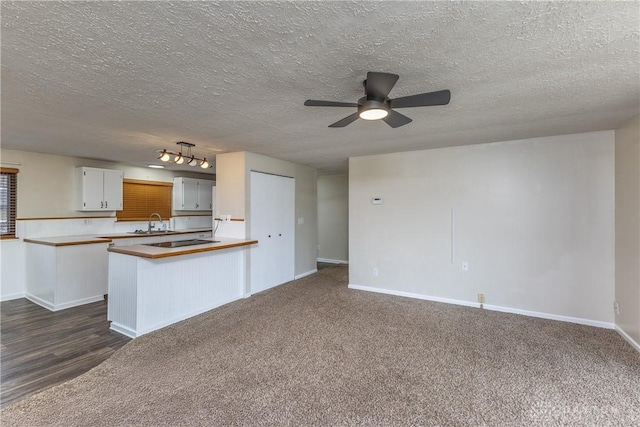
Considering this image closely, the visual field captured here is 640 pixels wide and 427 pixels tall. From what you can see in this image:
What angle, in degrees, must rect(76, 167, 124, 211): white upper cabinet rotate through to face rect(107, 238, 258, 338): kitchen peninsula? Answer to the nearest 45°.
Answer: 0° — it already faces it

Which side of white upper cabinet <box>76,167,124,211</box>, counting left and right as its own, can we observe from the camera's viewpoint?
front

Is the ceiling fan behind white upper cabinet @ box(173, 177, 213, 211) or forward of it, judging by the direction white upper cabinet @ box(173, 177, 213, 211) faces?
forward

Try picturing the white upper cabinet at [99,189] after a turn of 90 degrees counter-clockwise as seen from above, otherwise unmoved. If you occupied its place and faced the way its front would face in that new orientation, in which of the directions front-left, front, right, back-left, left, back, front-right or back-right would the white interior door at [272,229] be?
front-right

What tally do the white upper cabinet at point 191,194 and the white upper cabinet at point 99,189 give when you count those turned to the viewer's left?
0

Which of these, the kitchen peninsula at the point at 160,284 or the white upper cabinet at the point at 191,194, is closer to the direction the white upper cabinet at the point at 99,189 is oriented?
the kitchen peninsula

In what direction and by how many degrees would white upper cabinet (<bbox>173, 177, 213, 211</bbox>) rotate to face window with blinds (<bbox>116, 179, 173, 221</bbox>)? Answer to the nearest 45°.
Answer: approximately 135° to its right

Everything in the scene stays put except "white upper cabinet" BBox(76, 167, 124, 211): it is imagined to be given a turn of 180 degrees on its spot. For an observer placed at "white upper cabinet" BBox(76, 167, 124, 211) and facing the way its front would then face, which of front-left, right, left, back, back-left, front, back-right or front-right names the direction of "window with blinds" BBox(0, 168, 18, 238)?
left

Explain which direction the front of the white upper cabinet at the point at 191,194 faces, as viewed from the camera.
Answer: facing the viewer and to the right of the viewer
